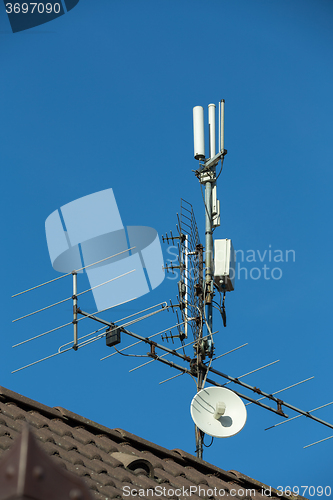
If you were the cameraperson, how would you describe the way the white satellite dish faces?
facing the viewer and to the right of the viewer
